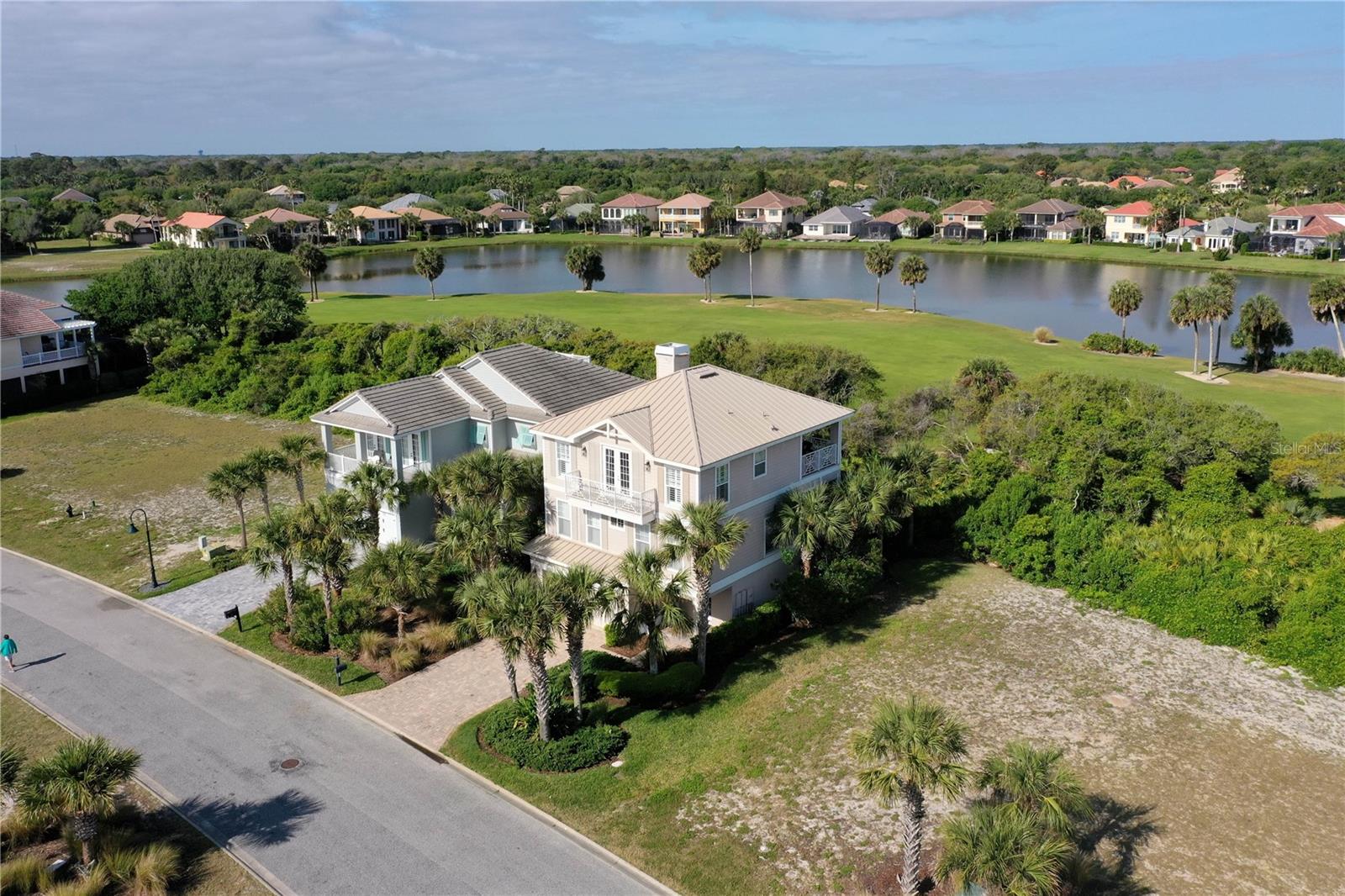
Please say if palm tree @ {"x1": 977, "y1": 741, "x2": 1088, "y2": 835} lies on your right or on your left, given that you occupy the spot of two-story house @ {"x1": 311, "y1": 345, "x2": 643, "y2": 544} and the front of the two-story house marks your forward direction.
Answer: on your left

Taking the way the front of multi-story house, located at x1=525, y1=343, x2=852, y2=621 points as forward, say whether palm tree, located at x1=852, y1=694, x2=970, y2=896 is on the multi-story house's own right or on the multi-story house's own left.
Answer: on the multi-story house's own left

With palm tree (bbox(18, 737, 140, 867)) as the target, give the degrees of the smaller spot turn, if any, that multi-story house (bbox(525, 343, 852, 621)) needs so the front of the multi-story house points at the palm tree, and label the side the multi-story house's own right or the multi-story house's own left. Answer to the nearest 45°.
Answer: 0° — it already faces it

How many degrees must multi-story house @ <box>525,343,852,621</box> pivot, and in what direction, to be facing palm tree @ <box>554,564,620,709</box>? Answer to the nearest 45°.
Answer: approximately 45° to its left

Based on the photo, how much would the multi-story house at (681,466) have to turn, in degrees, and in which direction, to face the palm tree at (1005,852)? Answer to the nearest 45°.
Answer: approximately 45° to its left

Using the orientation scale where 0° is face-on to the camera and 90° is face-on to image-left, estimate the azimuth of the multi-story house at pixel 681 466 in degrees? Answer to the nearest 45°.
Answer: approximately 45°

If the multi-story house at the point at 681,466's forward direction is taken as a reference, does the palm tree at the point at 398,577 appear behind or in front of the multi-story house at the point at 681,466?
in front

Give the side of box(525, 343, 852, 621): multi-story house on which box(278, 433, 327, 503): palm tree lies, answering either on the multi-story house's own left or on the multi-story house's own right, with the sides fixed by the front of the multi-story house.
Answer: on the multi-story house's own right

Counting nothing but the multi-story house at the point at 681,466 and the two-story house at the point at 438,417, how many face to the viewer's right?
0
